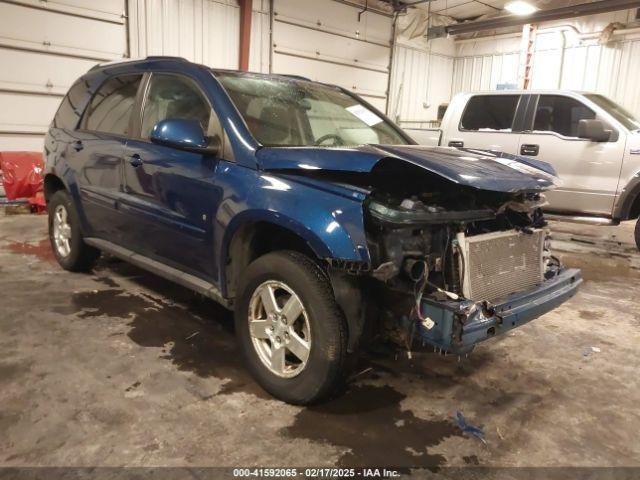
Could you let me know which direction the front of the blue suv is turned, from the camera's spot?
facing the viewer and to the right of the viewer

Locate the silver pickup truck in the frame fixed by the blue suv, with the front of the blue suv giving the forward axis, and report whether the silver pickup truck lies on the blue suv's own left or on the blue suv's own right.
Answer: on the blue suv's own left

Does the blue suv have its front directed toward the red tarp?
no

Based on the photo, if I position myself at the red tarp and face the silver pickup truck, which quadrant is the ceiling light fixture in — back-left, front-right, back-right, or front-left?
front-left

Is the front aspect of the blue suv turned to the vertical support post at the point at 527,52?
no

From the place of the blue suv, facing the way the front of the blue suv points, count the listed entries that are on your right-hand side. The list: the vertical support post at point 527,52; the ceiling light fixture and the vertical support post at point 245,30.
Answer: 0

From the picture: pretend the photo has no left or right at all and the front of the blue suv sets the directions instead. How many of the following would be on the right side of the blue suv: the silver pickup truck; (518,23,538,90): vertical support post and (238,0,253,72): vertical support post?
0

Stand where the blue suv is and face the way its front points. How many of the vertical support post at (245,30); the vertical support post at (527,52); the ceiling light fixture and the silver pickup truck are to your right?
0

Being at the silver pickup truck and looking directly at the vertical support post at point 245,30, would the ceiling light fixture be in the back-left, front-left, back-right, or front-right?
front-right

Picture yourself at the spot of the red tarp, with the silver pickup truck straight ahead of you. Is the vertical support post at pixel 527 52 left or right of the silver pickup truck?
left

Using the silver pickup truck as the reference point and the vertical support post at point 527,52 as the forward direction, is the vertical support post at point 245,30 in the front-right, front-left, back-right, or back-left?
front-left

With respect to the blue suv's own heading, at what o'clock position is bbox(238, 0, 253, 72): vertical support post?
The vertical support post is roughly at 7 o'clock from the blue suv.

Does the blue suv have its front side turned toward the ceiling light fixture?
no
